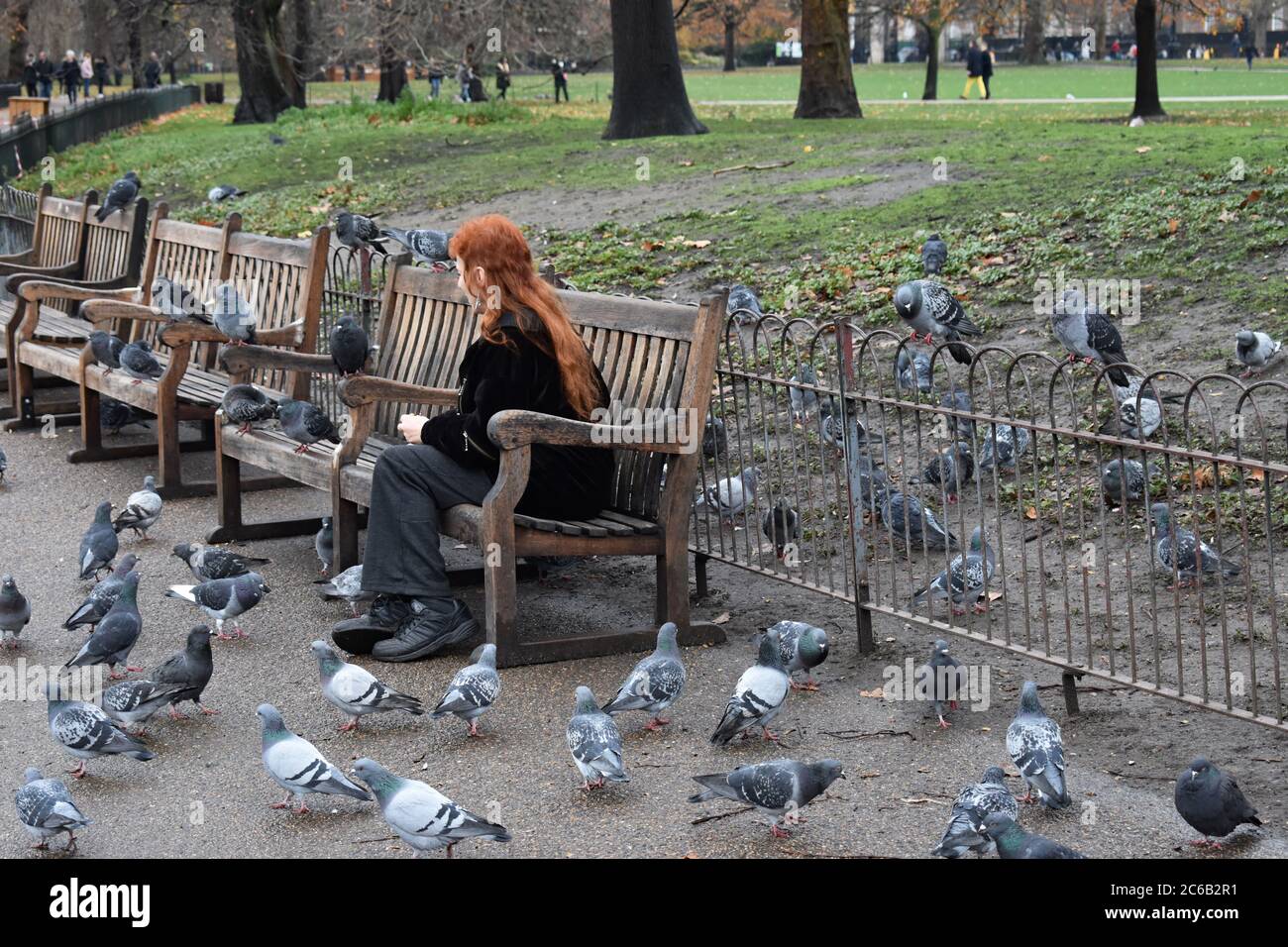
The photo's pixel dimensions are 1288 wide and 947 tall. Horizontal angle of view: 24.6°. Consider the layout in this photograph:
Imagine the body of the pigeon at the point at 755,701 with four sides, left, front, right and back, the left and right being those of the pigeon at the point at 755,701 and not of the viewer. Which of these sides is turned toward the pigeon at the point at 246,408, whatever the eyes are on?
left

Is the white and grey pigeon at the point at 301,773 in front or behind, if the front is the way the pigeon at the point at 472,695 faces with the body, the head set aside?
behind

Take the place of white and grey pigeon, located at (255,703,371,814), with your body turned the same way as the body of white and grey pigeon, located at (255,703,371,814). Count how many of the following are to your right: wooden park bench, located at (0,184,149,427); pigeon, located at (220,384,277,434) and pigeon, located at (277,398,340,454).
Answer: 3

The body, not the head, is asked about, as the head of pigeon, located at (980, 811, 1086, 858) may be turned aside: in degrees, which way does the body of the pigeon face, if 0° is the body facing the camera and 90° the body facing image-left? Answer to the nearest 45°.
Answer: approximately 90°

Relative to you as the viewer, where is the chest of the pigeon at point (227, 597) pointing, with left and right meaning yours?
facing to the right of the viewer

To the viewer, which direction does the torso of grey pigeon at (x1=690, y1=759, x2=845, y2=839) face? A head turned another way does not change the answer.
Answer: to the viewer's right
